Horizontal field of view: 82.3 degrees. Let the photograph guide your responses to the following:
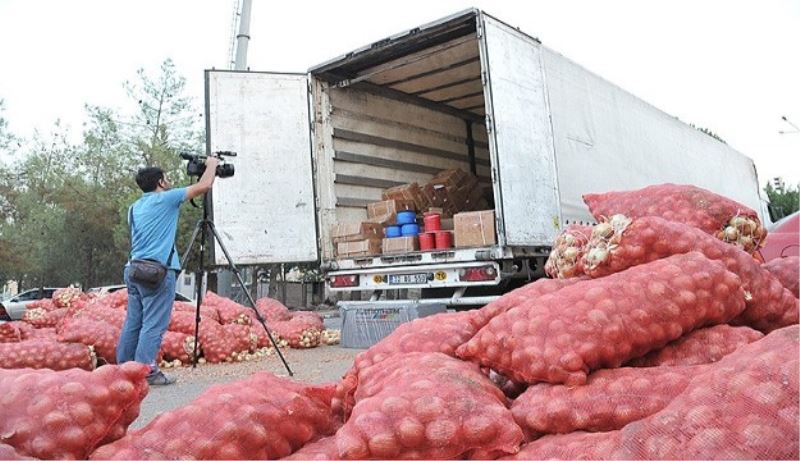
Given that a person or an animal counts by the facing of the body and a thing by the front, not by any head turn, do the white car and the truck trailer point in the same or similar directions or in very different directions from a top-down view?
very different directions

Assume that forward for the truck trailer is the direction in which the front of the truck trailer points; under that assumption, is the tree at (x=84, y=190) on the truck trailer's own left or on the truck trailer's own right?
on the truck trailer's own left

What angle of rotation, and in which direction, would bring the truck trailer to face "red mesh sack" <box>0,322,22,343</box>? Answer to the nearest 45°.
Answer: approximately 180°

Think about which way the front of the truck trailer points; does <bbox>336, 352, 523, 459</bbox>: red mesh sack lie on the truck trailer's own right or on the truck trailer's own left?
on the truck trailer's own right

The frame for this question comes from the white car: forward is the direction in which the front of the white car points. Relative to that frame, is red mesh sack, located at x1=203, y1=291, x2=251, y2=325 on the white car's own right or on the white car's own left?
on the white car's own left

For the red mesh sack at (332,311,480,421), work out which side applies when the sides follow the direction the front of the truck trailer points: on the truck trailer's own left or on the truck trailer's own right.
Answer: on the truck trailer's own right

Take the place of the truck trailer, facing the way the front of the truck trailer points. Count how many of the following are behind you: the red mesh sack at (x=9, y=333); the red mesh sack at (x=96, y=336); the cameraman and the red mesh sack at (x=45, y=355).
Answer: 4

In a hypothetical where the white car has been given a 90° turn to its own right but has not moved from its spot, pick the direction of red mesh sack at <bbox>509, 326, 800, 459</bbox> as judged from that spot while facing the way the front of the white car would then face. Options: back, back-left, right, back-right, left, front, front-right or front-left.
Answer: back

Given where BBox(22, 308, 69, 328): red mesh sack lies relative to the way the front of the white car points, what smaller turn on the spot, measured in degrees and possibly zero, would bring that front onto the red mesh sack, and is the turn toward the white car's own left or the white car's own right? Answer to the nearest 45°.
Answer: approximately 90° to the white car's own left

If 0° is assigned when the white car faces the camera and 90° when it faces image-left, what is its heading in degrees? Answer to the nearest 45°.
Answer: approximately 90°

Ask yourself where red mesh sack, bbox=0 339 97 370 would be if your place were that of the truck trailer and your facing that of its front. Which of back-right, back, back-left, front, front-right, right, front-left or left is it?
back

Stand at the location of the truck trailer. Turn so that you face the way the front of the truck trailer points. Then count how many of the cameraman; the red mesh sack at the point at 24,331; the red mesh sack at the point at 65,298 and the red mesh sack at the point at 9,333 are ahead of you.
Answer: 0

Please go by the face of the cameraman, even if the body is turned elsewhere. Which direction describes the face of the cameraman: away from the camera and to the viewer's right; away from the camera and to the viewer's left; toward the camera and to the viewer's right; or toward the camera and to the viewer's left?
away from the camera and to the viewer's right

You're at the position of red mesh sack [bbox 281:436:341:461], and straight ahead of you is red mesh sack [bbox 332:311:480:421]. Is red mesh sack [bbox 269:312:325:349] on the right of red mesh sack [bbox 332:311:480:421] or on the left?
left

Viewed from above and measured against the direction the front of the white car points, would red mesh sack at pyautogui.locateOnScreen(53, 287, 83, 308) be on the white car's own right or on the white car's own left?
on the white car's own left

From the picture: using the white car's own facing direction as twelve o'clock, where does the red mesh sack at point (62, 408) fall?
The red mesh sack is roughly at 9 o'clock from the white car.

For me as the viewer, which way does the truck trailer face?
facing away from the viewer and to the right of the viewer

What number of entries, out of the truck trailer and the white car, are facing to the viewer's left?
1

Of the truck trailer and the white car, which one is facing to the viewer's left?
the white car
